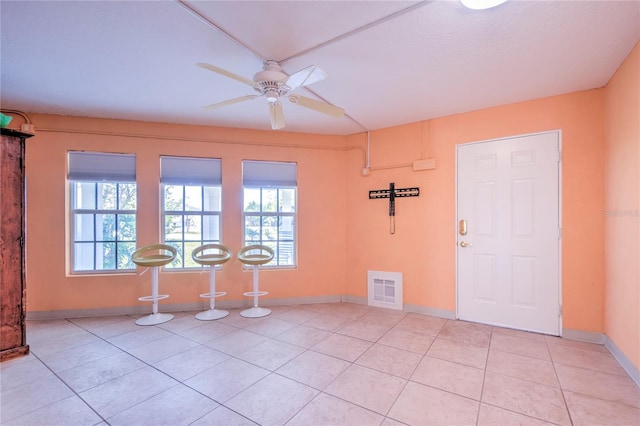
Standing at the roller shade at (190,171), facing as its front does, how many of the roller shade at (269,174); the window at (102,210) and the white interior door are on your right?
1

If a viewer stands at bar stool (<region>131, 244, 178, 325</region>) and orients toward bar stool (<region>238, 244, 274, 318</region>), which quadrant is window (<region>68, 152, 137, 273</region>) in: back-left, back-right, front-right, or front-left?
back-left

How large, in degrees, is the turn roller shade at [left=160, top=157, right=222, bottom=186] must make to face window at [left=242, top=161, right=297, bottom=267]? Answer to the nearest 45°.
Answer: approximately 90° to its left

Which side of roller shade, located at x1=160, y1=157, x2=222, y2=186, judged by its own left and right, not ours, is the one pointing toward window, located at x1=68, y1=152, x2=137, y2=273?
right

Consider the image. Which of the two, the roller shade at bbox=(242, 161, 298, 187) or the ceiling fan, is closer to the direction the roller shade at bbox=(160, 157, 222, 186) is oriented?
the ceiling fan

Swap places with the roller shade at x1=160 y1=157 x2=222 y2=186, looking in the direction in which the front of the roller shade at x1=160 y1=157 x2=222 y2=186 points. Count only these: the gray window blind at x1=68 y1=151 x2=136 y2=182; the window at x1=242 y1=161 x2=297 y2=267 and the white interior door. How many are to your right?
1

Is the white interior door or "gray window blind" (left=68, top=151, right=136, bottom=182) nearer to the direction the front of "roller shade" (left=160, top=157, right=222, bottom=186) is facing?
the white interior door

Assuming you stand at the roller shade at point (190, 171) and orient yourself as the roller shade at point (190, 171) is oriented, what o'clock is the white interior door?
The white interior door is roughly at 10 o'clock from the roller shade.

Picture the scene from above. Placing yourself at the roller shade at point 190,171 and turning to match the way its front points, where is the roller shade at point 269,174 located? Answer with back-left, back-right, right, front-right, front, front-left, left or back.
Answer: left

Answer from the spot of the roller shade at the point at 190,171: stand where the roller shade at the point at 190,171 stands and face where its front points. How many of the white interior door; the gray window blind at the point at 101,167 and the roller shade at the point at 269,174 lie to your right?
1

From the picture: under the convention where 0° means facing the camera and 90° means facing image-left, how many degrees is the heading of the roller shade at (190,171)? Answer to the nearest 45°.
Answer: approximately 0°
